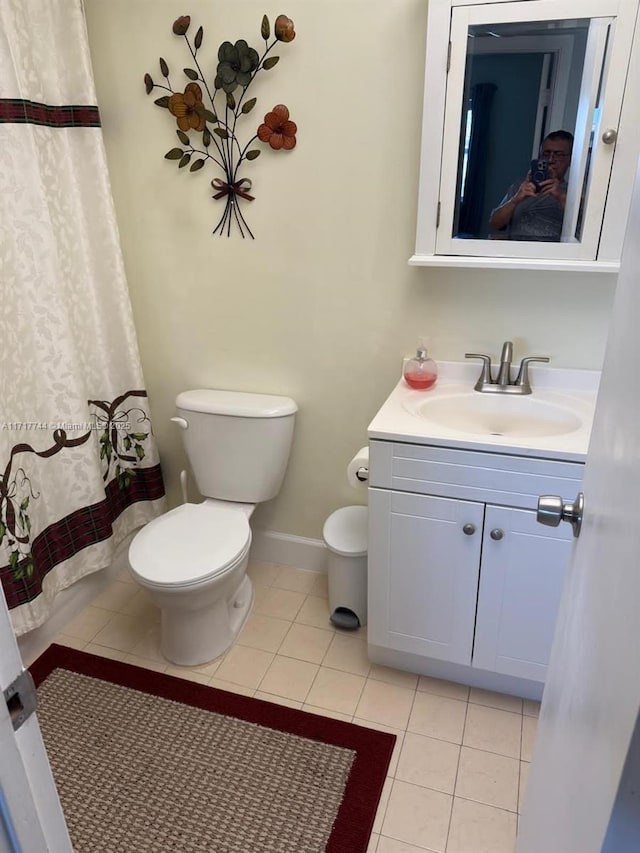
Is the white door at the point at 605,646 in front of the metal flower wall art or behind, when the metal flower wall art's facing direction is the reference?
in front

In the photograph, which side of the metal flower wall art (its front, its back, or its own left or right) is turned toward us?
front

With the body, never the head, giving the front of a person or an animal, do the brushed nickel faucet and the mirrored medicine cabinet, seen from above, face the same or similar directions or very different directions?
same or similar directions

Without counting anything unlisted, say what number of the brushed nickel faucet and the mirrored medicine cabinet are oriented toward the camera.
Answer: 2

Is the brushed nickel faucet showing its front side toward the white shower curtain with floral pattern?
no

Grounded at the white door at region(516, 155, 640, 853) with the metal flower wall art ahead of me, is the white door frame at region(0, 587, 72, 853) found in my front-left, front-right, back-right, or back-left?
front-left

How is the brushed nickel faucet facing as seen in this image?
toward the camera

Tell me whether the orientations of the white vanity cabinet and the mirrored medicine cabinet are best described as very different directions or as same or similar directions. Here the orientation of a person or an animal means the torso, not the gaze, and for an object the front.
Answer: same or similar directions

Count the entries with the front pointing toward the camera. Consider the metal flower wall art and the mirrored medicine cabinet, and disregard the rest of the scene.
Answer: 2

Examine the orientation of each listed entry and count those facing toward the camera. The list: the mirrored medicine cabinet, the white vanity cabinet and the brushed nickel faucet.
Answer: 3

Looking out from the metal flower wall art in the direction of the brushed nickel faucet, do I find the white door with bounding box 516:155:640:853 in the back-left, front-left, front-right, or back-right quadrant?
front-right

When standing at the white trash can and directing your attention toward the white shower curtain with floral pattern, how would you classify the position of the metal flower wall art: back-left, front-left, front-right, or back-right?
front-right

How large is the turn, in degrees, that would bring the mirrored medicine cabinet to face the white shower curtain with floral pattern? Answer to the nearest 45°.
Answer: approximately 90° to its right

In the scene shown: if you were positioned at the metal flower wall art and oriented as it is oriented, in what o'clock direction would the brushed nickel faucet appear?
The brushed nickel faucet is roughly at 10 o'clock from the metal flower wall art.
